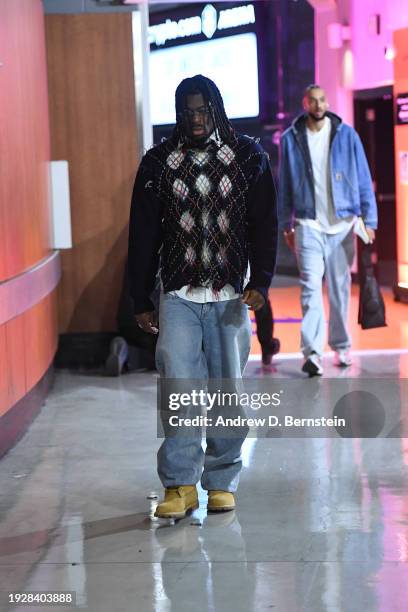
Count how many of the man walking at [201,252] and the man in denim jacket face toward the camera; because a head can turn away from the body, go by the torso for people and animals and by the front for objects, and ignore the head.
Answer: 2

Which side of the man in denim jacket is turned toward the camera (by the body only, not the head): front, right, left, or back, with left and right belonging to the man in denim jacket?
front

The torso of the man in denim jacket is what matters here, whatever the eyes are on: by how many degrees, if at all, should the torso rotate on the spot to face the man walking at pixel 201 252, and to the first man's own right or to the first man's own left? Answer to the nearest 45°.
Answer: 0° — they already face them

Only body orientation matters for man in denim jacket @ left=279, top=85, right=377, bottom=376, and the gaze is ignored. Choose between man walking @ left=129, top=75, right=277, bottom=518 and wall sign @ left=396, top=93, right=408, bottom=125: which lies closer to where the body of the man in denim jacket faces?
the man walking

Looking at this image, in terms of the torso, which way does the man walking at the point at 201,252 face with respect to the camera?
toward the camera

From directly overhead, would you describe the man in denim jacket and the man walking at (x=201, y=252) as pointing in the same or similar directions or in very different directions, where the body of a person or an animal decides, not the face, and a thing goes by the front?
same or similar directions

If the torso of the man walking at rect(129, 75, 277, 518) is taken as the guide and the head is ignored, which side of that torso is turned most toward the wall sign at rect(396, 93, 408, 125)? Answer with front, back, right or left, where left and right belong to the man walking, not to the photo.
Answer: back

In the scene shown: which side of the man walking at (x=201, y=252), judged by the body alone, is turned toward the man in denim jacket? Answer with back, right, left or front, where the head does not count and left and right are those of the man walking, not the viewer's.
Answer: back

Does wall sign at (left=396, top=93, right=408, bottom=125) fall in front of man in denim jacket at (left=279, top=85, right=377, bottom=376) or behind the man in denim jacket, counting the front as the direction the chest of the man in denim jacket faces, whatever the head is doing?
behind
